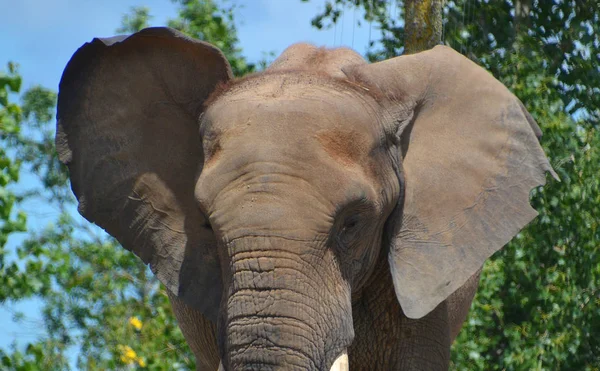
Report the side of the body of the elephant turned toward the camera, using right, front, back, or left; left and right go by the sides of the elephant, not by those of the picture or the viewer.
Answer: front
